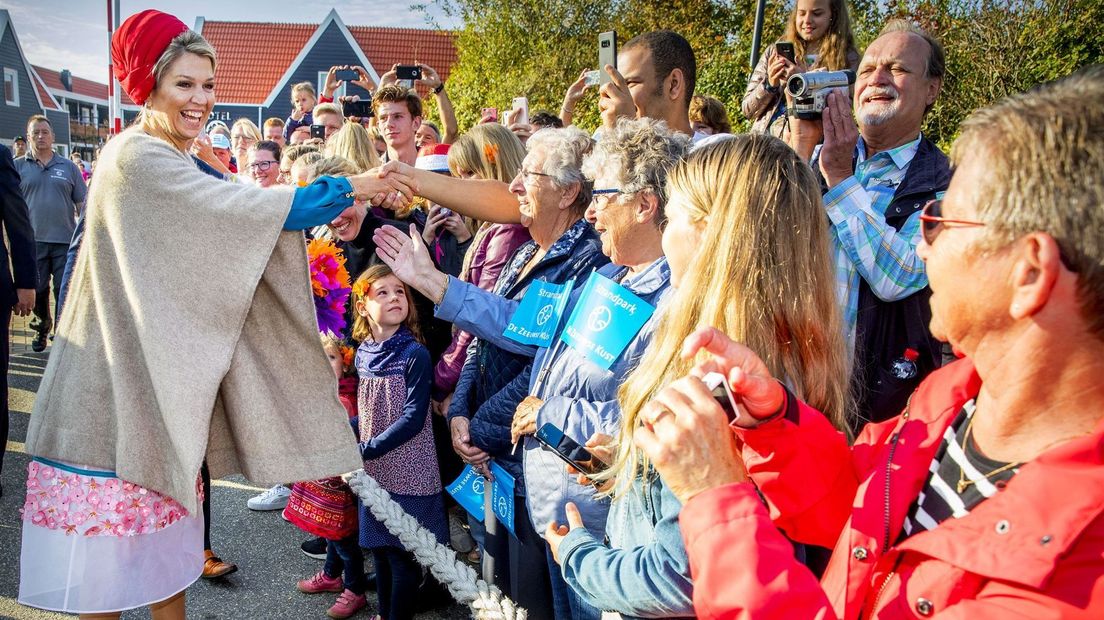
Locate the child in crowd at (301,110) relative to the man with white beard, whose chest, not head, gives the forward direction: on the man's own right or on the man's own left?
on the man's own right

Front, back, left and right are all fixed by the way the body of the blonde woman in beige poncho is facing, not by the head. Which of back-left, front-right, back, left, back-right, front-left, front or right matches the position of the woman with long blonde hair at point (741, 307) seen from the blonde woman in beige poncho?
front-right

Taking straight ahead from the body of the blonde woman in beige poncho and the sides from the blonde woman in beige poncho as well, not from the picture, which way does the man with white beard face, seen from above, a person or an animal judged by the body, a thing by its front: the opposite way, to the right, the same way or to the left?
the opposite way

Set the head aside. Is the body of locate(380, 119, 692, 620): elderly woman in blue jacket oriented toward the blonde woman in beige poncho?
yes

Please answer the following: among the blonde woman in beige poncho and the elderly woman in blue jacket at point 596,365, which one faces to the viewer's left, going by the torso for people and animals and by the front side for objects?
the elderly woman in blue jacket

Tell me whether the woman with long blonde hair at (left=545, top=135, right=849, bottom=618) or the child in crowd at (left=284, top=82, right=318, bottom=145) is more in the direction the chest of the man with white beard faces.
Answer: the woman with long blonde hair

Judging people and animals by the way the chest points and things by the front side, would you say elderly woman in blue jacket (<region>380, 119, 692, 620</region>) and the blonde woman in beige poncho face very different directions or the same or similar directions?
very different directions

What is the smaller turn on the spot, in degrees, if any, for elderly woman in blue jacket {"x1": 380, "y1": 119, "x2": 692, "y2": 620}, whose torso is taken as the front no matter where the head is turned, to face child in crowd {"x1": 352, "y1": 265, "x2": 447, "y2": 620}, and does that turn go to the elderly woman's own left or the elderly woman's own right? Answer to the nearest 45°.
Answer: approximately 45° to the elderly woman's own right

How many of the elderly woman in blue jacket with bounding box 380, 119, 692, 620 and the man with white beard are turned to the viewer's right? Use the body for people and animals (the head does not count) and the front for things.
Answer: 0

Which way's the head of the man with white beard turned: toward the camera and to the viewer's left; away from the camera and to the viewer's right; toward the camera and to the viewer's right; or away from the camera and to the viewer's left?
toward the camera and to the viewer's left

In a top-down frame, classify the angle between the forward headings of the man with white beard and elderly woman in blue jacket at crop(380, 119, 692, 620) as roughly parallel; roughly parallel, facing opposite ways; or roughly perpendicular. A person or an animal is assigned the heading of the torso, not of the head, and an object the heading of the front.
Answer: roughly parallel

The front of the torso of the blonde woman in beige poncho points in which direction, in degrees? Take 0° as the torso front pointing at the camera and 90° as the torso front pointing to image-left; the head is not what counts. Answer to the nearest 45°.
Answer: approximately 270°

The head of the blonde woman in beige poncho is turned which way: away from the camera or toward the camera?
toward the camera

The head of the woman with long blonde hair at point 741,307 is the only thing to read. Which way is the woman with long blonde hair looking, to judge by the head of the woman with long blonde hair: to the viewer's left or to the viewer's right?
to the viewer's left

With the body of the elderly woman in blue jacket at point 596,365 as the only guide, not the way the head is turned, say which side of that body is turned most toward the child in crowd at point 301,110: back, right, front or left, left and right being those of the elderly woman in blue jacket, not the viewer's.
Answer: right

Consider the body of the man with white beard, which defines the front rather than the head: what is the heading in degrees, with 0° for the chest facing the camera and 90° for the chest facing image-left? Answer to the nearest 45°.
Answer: approximately 45°

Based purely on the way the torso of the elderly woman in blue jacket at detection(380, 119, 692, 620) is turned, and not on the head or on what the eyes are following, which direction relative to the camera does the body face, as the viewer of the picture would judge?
to the viewer's left

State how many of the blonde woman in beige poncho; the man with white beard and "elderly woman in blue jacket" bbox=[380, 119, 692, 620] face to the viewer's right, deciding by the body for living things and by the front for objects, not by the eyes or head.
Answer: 1
